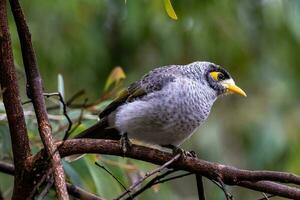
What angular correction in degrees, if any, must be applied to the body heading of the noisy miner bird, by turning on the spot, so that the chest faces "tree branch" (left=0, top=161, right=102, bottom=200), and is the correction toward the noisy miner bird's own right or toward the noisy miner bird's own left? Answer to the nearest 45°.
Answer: approximately 135° to the noisy miner bird's own right

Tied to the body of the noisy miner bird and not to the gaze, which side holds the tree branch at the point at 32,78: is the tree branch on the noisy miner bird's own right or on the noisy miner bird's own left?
on the noisy miner bird's own right

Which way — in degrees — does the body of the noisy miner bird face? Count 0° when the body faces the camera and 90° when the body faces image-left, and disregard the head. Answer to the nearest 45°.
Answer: approximately 270°
